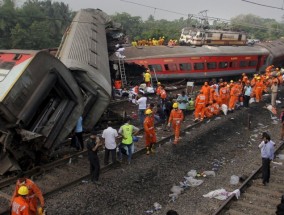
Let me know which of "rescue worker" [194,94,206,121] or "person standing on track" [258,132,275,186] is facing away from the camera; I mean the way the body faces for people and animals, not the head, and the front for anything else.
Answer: the rescue worker

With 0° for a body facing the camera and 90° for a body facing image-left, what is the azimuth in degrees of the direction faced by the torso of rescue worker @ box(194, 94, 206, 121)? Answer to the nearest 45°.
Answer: approximately 180°

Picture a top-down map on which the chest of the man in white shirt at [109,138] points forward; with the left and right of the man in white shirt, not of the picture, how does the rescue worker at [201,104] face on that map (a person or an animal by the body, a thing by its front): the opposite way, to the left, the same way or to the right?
the same way

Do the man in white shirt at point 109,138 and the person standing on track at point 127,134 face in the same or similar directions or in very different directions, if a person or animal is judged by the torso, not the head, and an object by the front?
same or similar directions

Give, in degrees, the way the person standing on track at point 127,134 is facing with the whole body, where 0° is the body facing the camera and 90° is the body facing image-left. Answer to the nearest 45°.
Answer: approximately 180°

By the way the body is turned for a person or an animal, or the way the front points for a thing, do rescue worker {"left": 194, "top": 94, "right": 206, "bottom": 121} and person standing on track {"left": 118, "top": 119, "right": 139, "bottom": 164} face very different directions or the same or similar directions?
same or similar directions

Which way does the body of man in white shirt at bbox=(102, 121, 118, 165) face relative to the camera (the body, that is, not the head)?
away from the camera

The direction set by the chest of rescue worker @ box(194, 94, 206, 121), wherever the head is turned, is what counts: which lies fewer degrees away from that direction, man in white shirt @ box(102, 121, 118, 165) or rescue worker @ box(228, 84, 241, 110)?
the rescue worker

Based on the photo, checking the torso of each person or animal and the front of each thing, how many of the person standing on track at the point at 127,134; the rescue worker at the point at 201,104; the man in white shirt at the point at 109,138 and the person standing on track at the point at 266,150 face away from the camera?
3

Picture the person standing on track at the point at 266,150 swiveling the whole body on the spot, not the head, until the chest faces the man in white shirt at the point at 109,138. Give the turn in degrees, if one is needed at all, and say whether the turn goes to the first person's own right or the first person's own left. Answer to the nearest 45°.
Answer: approximately 45° to the first person's own right

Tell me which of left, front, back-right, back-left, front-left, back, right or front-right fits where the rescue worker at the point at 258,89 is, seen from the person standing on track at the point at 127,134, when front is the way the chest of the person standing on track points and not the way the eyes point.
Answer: front-right
